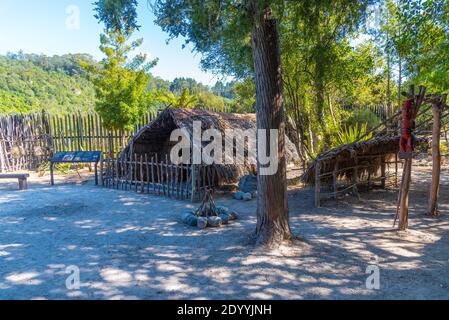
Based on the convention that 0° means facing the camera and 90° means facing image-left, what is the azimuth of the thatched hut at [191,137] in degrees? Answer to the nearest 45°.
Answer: approximately 45°

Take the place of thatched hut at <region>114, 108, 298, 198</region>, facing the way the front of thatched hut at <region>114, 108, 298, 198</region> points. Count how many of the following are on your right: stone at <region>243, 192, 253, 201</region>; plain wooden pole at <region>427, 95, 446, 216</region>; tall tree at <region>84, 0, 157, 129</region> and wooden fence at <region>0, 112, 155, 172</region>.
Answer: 2

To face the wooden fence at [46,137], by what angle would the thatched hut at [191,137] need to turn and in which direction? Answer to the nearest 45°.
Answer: approximately 90° to its right

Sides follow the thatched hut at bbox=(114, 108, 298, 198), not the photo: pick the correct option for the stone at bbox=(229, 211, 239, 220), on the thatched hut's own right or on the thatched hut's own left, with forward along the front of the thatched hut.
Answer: on the thatched hut's own left

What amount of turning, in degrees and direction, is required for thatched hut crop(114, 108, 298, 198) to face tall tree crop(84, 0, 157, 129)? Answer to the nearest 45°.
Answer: approximately 90° to its right

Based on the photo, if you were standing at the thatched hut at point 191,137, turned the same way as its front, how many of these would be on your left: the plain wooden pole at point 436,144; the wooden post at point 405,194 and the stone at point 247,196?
3

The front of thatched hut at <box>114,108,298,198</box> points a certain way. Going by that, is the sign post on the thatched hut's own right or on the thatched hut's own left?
on the thatched hut's own right

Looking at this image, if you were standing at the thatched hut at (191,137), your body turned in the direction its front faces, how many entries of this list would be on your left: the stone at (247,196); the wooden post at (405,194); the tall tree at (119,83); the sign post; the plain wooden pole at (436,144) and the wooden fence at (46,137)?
3

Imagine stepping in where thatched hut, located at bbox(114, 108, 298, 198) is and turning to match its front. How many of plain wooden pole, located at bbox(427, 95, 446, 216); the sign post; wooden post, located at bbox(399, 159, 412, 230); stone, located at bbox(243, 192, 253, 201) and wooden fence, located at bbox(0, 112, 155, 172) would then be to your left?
3

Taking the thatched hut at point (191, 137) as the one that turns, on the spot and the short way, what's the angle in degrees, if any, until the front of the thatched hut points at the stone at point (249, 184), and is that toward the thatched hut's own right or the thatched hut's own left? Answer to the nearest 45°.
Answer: approximately 90° to the thatched hut's own left

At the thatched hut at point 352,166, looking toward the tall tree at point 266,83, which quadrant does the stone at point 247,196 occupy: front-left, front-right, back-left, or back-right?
front-right

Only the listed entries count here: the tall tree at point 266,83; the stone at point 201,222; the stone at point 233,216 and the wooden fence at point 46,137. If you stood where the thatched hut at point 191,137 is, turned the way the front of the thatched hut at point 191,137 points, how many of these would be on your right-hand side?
1

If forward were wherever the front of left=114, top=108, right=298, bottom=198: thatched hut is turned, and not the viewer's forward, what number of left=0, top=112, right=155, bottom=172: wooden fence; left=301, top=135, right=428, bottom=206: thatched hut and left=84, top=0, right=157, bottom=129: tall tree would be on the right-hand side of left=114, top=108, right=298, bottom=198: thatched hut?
2

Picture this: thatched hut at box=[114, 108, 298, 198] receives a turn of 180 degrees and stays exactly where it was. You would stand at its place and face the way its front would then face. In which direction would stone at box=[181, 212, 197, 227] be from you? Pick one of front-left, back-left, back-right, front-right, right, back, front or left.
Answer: back-right

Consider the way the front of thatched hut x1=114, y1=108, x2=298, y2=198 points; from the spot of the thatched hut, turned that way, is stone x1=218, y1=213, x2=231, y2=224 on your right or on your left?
on your left

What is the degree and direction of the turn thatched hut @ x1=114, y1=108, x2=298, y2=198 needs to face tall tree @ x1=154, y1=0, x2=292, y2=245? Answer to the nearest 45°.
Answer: approximately 45° to its left

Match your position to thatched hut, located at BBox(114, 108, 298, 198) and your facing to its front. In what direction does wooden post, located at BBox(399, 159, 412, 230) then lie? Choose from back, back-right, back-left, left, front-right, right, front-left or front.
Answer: left

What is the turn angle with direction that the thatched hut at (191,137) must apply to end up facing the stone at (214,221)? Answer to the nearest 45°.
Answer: approximately 45° to its left
